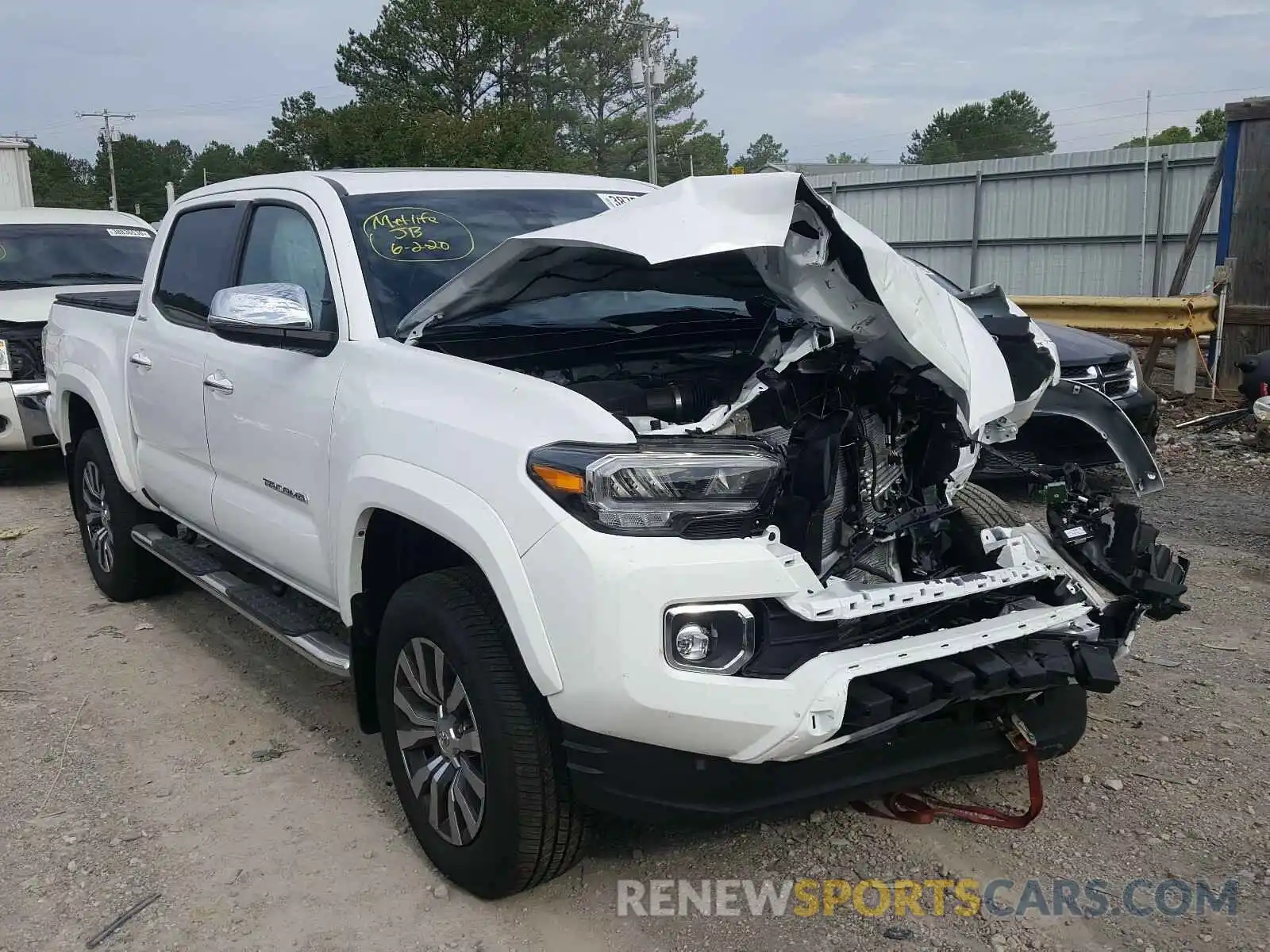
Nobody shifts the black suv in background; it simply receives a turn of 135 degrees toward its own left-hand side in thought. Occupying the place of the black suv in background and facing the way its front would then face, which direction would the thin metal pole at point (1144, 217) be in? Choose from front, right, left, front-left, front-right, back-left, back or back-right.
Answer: front

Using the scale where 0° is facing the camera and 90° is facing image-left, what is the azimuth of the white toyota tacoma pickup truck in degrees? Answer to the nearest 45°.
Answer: approximately 315°

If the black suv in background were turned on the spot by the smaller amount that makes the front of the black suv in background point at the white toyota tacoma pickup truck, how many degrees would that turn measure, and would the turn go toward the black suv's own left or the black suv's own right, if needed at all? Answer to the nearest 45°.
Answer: approximately 45° to the black suv's own right

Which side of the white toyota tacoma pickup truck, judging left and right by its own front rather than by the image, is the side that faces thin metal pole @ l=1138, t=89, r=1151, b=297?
left

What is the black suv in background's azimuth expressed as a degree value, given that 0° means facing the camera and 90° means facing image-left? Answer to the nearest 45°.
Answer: approximately 315°

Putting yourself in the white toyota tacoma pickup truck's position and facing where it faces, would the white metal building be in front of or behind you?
behind

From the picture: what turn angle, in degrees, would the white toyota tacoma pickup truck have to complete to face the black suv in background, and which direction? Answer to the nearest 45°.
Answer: approximately 90° to its left

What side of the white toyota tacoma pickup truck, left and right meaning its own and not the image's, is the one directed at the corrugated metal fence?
left

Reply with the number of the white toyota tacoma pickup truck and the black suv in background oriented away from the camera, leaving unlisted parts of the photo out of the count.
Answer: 0
